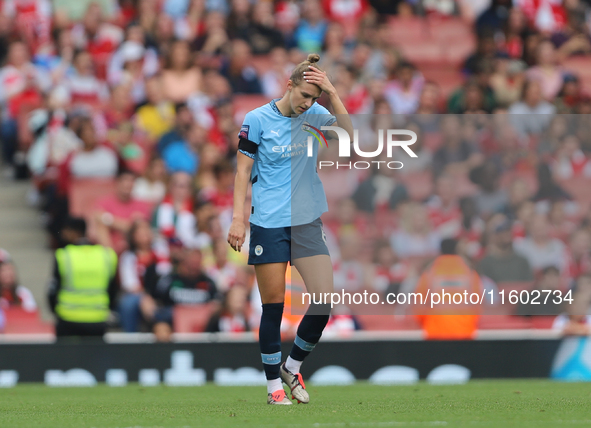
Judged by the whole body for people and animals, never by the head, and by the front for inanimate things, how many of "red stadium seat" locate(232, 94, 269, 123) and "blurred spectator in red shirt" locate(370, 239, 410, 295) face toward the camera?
2

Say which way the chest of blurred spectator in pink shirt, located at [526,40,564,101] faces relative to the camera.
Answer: toward the camera

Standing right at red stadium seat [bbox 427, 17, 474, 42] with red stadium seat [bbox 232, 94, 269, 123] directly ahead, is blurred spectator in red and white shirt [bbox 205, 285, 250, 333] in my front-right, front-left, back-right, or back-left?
front-left

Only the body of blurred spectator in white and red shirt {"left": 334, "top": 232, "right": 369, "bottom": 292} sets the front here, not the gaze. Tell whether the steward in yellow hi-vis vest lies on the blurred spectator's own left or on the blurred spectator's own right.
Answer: on the blurred spectator's own right

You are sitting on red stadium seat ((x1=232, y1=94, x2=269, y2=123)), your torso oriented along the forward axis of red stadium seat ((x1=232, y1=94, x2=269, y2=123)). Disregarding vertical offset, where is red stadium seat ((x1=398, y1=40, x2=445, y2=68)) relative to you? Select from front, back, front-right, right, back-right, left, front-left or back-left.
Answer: back-left

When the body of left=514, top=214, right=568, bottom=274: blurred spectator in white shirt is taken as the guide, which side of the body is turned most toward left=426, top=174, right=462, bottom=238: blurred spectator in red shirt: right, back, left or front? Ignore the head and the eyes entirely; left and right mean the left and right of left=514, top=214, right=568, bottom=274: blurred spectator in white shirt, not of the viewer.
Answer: right

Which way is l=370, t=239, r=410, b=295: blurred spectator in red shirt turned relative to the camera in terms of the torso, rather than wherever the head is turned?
toward the camera

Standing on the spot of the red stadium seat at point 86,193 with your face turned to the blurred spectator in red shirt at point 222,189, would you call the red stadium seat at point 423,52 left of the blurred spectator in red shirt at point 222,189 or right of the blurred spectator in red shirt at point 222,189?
left

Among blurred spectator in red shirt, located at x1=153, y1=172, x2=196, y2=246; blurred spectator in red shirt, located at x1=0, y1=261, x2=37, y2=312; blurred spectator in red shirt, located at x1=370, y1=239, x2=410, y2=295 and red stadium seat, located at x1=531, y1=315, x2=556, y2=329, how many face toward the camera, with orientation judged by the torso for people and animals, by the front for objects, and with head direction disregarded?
4

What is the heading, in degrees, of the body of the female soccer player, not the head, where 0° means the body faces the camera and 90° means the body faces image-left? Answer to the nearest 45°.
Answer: approximately 315°

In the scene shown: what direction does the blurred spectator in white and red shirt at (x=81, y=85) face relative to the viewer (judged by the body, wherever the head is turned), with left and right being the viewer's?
facing the viewer

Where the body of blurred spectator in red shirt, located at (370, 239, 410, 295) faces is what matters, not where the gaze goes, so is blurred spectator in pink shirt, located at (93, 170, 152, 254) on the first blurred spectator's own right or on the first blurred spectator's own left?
on the first blurred spectator's own right
